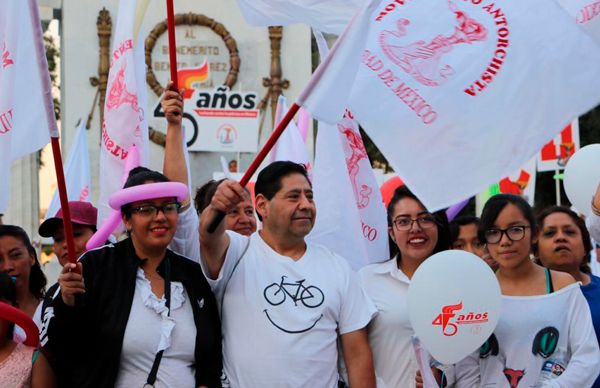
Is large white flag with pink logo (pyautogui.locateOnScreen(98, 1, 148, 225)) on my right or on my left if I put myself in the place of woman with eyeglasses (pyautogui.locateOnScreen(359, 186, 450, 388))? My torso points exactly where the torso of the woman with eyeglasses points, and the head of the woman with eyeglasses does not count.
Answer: on my right

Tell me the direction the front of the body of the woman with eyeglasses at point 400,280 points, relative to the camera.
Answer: toward the camera

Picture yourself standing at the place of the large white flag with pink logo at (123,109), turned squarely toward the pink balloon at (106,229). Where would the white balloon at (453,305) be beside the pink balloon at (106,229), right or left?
left

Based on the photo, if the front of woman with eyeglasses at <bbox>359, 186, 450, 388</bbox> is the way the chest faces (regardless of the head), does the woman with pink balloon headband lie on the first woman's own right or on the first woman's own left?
on the first woman's own right

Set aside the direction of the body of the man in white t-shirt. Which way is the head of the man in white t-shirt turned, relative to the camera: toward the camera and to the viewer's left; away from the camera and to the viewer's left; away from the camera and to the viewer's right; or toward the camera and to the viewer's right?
toward the camera and to the viewer's right

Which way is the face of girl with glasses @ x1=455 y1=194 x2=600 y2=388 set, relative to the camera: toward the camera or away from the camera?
toward the camera

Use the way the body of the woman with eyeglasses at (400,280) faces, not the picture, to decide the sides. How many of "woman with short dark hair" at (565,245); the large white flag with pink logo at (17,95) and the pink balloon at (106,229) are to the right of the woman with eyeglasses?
2

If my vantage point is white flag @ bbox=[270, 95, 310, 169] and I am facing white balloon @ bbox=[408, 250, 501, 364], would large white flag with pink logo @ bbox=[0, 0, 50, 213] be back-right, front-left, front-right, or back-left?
front-right

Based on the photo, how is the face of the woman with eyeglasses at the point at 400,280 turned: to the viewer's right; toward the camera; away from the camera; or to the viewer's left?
toward the camera

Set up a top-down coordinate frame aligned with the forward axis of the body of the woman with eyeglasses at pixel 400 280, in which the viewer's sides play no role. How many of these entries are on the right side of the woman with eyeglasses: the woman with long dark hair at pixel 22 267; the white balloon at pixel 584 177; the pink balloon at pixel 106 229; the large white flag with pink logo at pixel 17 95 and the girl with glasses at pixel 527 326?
3

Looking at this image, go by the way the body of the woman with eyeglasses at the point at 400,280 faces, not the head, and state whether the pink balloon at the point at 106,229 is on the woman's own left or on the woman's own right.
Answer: on the woman's own right

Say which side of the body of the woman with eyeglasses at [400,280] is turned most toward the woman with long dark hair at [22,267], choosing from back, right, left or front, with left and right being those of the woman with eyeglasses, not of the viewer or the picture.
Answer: right

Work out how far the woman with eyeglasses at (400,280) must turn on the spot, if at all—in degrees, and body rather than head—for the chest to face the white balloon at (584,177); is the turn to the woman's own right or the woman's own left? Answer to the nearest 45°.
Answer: approximately 135° to the woman's own left

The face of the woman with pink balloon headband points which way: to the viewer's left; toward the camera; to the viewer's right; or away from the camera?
toward the camera
